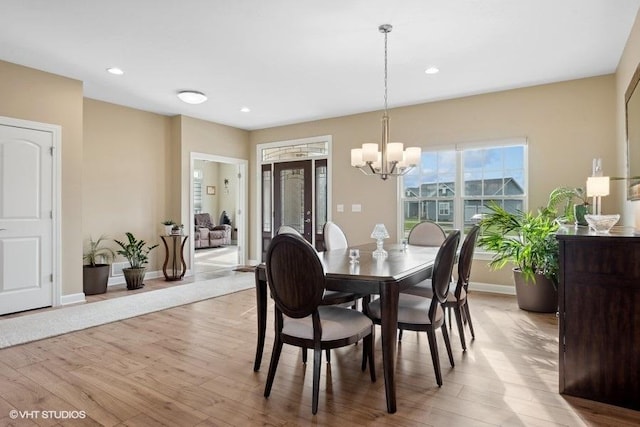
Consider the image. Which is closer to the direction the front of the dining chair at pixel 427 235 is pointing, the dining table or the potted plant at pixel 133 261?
the dining table

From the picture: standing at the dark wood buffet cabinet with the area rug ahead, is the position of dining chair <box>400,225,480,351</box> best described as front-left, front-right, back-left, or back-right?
front-right

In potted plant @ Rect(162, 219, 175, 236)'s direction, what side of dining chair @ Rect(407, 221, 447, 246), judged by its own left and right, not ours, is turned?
right

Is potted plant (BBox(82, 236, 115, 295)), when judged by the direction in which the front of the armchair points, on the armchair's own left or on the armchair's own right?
on the armchair's own right

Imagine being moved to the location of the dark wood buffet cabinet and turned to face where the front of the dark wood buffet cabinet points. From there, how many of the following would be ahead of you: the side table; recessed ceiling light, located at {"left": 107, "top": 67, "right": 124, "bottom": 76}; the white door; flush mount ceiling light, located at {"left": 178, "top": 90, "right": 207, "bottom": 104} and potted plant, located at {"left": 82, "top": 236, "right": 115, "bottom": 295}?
5

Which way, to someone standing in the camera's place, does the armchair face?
facing the viewer and to the right of the viewer

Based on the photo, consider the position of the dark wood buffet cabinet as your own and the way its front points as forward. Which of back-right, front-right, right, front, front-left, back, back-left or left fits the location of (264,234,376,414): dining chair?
front-left

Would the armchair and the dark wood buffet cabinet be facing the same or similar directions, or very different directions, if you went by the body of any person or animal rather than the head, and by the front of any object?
very different directions

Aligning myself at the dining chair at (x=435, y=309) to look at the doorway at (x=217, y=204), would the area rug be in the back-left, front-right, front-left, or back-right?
front-left

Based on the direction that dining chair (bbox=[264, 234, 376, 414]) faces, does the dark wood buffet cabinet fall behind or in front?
in front

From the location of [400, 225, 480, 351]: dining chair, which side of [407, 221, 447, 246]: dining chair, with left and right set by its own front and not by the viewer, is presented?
front

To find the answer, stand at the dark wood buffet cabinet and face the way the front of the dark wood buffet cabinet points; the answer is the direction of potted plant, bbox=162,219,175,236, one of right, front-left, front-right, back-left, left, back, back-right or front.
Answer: front

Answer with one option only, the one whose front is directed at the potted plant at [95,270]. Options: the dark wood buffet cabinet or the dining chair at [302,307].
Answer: the dark wood buffet cabinet

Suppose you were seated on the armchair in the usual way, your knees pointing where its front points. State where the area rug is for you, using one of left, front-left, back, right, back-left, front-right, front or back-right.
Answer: front-right

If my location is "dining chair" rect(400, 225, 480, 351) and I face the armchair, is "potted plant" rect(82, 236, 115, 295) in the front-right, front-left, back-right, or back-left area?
front-left

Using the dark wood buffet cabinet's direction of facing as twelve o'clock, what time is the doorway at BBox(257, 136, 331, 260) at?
The doorway is roughly at 1 o'clock from the dark wood buffet cabinet.

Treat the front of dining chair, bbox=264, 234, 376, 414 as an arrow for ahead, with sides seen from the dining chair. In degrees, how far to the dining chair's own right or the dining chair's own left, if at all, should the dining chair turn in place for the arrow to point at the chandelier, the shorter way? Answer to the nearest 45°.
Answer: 0° — it already faces it

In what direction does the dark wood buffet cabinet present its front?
to the viewer's left

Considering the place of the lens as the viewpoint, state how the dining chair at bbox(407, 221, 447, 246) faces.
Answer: facing the viewer
